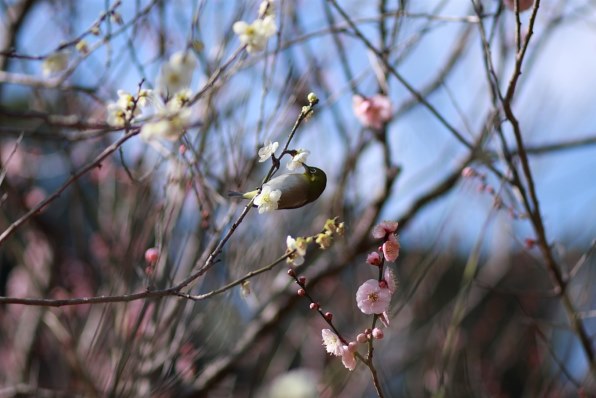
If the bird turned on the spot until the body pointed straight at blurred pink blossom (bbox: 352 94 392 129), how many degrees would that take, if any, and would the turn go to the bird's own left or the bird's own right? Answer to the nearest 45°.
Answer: approximately 45° to the bird's own left

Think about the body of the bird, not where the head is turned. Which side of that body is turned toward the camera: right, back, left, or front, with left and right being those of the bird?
right
